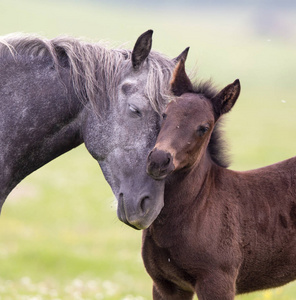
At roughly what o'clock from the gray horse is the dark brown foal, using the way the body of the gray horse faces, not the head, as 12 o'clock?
The dark brown foal is roughly at 1 o'clock from the gray horse.

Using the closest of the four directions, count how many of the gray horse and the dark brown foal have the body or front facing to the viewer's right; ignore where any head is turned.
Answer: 1

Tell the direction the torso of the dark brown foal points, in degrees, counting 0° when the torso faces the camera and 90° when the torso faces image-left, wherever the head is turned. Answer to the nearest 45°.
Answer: approximately 45°

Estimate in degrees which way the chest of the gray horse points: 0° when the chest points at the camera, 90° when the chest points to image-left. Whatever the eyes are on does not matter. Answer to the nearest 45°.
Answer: approximately 270°

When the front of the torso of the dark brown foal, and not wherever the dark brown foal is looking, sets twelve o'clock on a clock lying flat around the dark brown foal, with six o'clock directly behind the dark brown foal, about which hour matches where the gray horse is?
The gray horse is roughly at 2 o'clock from the dark brown foal.

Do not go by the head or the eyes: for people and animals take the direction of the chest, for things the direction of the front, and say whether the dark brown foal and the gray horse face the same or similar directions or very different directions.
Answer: very different directions
